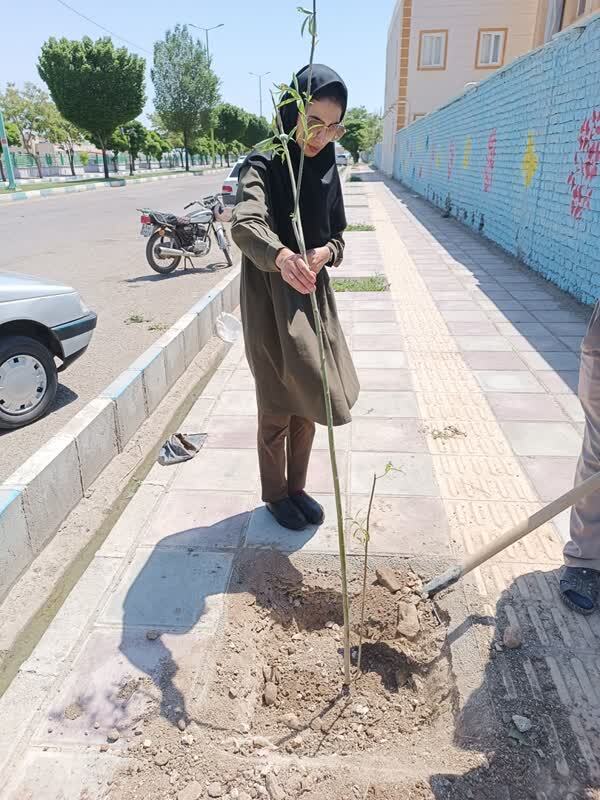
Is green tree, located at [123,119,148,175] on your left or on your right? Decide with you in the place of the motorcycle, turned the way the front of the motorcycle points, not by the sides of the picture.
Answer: on your left

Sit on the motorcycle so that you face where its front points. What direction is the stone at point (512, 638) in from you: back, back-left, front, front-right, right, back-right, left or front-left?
back-right

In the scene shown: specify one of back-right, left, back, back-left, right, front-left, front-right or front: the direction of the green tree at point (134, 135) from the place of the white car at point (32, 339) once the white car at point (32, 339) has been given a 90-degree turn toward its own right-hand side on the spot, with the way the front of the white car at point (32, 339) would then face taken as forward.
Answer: back-left

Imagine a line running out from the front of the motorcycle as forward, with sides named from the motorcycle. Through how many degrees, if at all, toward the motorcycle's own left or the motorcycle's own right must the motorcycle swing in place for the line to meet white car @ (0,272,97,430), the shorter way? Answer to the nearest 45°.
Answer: approximately 135° to the motorcycle's own right

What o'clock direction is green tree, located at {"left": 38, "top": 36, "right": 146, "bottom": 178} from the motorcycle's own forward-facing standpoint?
The green tree is roughly at 10 o'clock from the motorcycle.

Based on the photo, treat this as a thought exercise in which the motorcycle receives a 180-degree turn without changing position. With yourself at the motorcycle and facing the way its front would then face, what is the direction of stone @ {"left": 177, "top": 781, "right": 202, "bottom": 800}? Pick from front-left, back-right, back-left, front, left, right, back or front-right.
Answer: front-left

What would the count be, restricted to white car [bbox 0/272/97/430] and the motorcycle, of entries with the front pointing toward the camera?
0

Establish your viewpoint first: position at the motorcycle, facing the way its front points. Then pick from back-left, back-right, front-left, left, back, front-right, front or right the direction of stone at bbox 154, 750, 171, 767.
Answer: back-right

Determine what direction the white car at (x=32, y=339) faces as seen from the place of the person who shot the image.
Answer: facing away from the viewer and to the right of the viewer

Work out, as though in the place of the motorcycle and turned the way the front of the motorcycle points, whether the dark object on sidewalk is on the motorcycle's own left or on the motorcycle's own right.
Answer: on the motorcycle's own right

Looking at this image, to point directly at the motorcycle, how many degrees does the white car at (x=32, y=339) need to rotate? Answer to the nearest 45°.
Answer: approximately 45° to its left

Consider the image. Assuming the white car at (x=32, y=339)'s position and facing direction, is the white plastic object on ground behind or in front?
in front

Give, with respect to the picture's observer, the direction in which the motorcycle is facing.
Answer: facing away from the viewer and to the right of the viewer

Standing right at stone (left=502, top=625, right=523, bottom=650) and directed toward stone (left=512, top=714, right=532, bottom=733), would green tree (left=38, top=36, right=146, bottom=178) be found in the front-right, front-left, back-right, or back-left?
back-right

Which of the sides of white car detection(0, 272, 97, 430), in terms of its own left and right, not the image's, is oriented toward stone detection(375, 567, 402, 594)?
right

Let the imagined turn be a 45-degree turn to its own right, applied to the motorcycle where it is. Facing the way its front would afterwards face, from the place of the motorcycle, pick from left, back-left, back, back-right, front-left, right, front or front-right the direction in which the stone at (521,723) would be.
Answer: right

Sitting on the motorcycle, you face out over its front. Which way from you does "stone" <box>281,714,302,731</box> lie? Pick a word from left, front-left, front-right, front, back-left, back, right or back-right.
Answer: back-right
